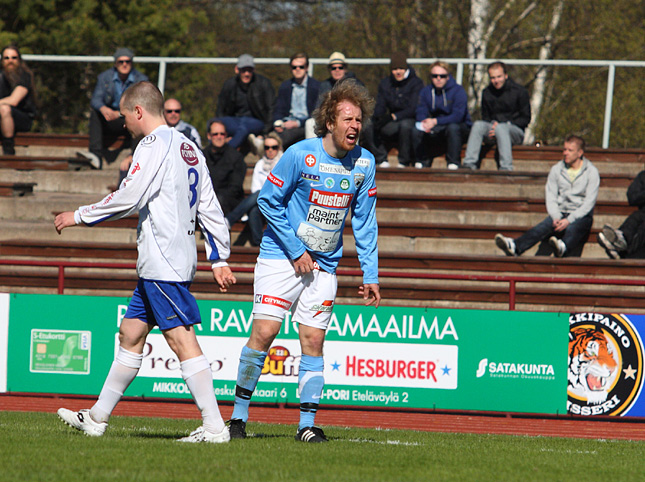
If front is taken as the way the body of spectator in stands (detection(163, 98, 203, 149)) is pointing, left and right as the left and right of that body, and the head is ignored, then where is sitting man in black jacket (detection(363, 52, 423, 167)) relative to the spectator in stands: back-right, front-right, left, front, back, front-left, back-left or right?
left

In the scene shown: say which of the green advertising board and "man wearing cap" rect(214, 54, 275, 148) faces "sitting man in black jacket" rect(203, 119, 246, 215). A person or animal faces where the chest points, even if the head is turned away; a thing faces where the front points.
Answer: the man wearing cap

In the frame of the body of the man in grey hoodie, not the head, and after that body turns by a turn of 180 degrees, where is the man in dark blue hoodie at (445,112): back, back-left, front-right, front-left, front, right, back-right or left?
left

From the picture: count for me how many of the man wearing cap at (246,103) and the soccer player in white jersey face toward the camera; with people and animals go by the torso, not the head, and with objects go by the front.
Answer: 1

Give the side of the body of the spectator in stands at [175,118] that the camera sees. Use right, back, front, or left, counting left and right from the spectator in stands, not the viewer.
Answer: front

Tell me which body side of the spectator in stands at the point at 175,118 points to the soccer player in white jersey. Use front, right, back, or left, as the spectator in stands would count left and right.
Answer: front

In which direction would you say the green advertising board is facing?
toward the camera

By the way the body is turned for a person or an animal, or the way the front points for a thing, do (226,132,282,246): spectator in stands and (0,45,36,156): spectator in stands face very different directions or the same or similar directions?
same or similar directions

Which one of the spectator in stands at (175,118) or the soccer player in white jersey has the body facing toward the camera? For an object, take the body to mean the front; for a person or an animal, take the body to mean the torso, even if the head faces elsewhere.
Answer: the spectator in stands

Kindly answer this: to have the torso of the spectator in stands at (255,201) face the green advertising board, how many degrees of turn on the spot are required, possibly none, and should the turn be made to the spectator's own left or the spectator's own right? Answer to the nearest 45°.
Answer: approximately 45° to the spectator's own left

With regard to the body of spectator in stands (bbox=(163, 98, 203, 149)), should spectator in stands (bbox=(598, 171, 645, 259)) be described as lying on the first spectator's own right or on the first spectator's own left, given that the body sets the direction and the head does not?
on the first spectator's own left

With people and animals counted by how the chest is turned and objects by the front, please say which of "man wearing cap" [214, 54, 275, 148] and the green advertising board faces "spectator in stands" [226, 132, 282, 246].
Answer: the man wearing cap

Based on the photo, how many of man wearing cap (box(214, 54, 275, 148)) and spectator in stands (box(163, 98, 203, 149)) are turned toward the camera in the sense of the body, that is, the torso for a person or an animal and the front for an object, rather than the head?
2

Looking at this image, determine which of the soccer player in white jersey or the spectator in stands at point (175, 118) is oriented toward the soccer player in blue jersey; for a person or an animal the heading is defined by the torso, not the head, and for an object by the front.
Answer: the spectator in stands

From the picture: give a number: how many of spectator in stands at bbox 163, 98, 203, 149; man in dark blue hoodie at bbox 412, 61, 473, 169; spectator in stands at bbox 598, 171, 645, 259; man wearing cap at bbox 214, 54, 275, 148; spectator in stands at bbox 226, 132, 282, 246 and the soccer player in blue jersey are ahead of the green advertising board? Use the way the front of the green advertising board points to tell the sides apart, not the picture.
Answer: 1
